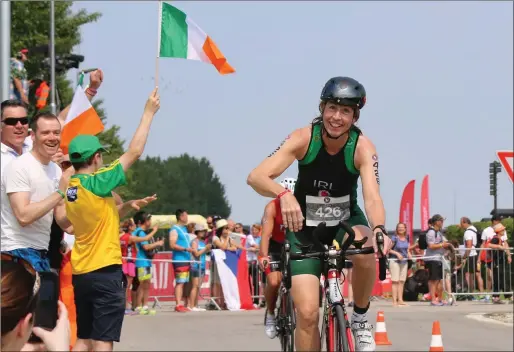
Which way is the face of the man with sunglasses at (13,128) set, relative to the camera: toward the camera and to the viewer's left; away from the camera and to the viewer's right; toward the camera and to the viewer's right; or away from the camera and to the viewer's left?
toward the camera and to the viewer's right

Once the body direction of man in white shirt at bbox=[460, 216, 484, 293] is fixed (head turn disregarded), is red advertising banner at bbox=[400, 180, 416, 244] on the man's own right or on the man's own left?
on the man's own right

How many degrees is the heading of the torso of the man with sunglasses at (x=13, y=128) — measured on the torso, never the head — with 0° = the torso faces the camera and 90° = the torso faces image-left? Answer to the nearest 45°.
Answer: approximately 315°

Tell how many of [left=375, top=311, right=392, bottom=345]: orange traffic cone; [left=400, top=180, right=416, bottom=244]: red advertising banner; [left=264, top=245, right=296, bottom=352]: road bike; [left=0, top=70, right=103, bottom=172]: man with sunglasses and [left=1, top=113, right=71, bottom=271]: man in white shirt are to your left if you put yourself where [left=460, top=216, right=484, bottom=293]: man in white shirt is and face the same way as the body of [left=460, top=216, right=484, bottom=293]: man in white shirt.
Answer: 4

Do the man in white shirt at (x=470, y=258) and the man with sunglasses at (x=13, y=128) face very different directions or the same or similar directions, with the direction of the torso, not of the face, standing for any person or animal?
very different directions

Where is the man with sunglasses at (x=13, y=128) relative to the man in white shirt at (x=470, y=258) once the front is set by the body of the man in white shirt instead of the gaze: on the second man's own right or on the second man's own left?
on the second man's own left

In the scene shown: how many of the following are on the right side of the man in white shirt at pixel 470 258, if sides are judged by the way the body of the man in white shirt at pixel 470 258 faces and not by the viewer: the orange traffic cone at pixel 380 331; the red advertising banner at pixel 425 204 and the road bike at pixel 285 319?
1

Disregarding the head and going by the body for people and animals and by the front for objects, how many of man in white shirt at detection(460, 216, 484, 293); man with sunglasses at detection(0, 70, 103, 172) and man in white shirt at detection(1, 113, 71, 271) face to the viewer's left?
1

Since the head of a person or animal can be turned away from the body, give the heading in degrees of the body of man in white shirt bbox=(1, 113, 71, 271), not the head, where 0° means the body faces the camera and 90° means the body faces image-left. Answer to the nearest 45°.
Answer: approximately 315°
